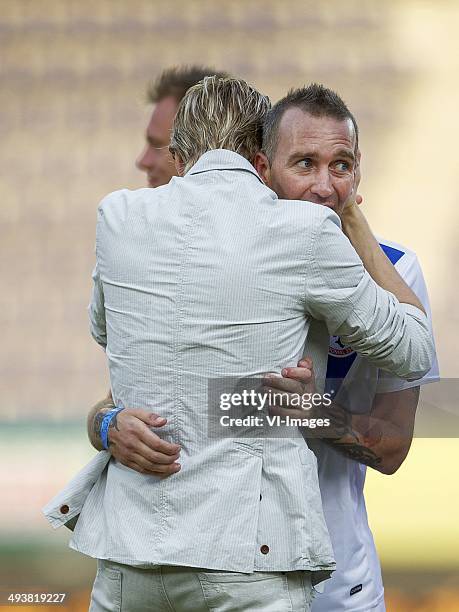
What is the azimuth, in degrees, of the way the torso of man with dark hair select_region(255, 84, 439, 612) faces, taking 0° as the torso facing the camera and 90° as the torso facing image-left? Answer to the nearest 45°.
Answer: approximately 45°

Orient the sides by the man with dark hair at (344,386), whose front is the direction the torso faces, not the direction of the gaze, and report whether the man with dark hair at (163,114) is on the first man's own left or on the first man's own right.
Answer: on the first man's own right
